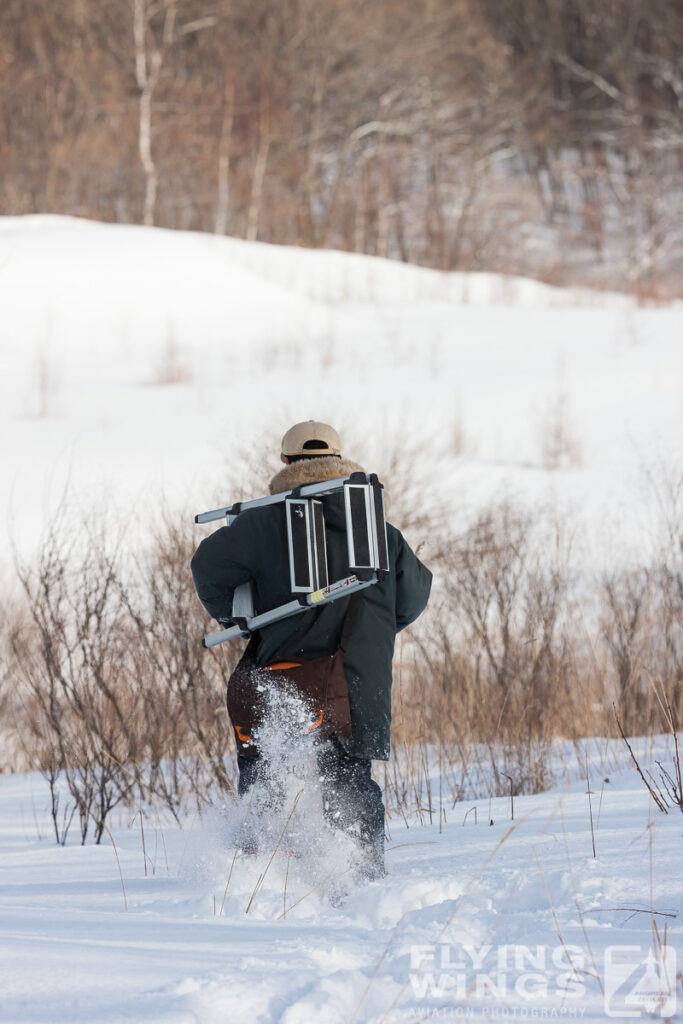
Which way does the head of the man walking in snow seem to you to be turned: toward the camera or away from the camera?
away from the camera

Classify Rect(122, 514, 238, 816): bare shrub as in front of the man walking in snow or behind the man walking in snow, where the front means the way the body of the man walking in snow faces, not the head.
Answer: in front

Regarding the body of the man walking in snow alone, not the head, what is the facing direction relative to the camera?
away from the camera

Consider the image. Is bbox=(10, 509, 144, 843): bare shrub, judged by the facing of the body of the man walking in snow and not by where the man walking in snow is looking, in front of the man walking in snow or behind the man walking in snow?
in front
